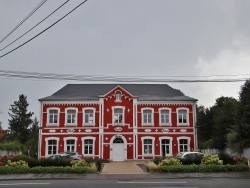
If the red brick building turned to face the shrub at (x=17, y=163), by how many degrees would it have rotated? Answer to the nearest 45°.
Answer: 0° — it already faces it

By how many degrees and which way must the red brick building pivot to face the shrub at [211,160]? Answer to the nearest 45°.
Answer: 0° — it already faces it

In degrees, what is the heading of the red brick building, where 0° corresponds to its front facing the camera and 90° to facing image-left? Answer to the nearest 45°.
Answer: approximately 0°

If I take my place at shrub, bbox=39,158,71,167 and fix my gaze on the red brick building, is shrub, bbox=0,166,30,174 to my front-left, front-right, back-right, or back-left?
back-left

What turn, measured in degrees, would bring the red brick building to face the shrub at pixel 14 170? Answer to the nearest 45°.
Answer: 0° — it already faces it

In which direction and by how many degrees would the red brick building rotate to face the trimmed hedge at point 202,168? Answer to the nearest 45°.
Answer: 0° — it already faces it

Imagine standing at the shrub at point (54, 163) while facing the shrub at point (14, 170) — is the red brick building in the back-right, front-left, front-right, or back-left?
back-right
